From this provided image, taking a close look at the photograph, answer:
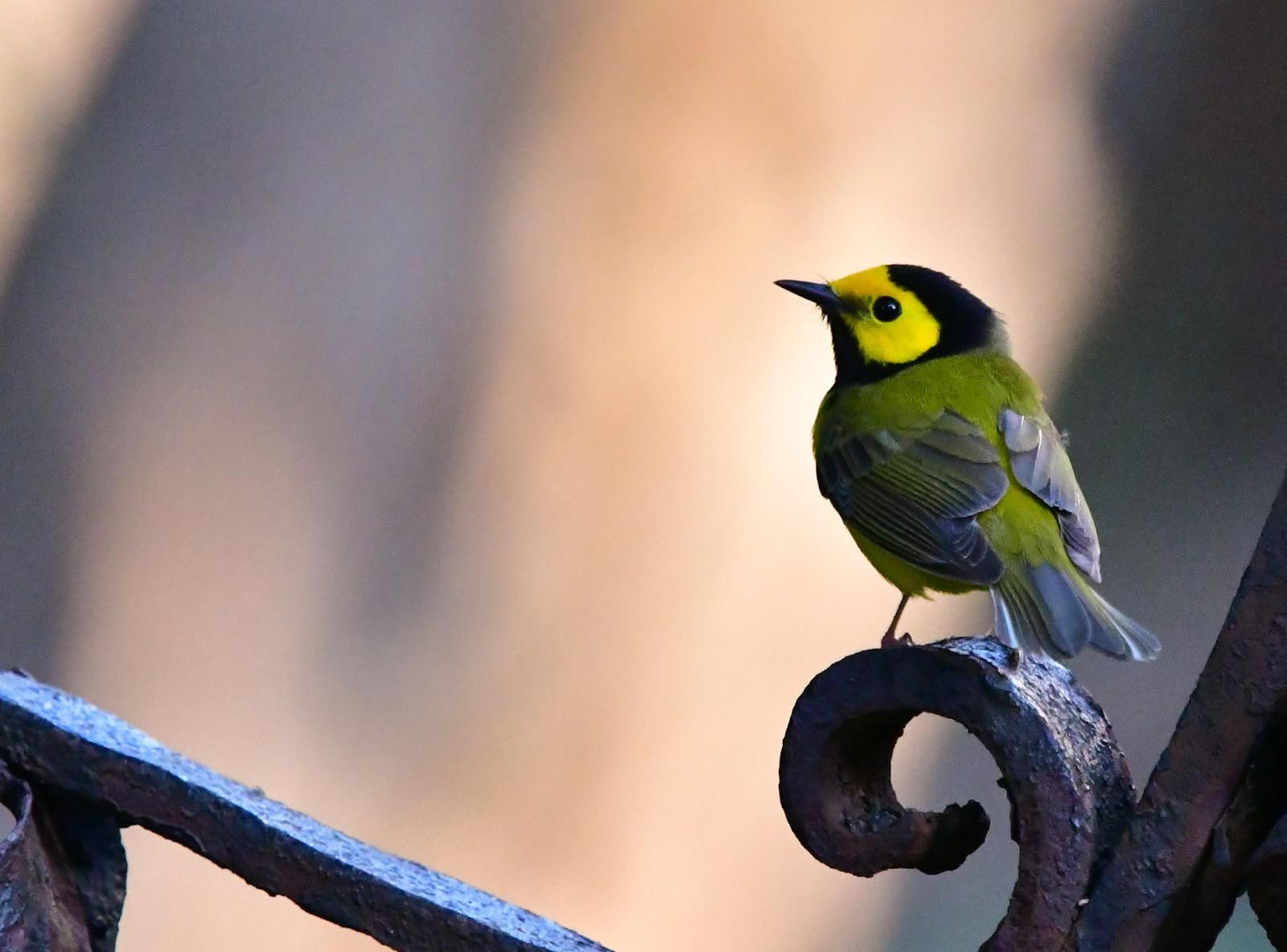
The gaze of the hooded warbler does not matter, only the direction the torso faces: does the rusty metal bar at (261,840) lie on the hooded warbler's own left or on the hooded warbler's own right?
on the hooded warbler's own left

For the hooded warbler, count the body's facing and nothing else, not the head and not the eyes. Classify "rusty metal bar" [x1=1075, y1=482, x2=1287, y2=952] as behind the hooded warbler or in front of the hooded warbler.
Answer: behind

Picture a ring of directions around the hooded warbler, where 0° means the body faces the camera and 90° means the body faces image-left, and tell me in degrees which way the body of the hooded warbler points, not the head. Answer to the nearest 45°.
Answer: approximately 135°
